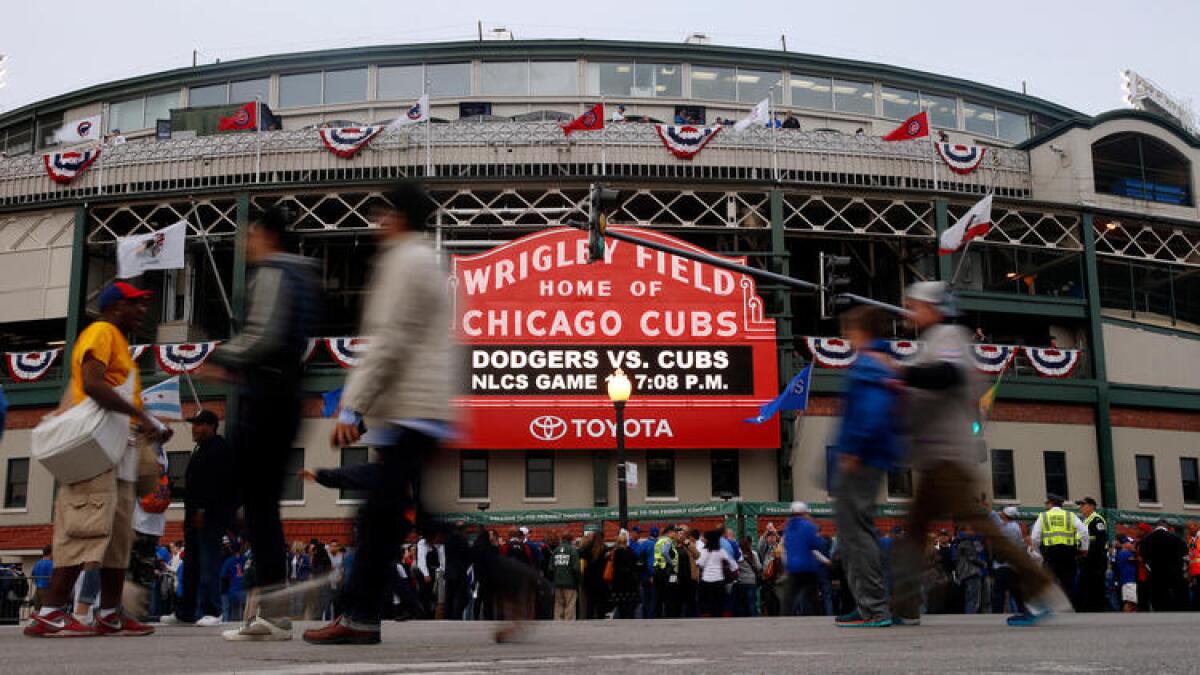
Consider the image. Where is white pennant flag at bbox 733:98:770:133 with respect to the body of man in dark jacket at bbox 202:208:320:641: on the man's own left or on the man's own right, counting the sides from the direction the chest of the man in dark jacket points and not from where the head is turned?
on the man's own right

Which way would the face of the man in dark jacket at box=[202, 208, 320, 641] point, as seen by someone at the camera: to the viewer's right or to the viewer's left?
to the viewer's left

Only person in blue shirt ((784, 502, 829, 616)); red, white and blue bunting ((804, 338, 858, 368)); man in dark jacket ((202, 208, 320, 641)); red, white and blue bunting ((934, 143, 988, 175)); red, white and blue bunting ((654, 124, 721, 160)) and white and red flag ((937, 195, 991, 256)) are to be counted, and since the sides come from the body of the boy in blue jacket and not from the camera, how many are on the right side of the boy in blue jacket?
5

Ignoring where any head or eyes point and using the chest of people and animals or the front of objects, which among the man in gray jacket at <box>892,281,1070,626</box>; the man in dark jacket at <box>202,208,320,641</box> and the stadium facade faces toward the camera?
the stadium facade

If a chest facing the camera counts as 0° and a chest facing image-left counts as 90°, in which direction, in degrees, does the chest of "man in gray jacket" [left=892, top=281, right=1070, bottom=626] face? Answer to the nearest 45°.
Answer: approximately 90°

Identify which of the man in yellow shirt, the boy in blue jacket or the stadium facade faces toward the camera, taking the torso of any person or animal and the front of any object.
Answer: the stadium facade

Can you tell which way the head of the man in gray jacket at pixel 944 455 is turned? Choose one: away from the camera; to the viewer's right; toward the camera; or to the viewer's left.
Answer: to the viewer's left

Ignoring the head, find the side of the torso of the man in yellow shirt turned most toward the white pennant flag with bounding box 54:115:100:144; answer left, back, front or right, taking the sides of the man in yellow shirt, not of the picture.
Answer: left

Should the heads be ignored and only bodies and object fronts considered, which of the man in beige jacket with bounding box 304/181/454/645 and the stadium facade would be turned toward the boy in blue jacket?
the stadium facade

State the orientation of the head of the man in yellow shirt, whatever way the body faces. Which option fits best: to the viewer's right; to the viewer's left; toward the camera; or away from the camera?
to the viewer's right

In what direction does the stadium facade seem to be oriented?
toward the camera

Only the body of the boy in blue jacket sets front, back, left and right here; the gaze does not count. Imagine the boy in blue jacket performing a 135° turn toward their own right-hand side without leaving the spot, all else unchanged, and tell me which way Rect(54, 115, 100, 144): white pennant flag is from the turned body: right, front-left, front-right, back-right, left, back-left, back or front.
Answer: left

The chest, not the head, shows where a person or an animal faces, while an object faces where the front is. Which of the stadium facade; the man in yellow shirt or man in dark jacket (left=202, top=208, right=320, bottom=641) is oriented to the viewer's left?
the man in dark jacket

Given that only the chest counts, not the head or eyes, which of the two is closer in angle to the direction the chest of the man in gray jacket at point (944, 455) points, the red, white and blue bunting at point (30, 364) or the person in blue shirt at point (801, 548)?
the red, white and blue bunting

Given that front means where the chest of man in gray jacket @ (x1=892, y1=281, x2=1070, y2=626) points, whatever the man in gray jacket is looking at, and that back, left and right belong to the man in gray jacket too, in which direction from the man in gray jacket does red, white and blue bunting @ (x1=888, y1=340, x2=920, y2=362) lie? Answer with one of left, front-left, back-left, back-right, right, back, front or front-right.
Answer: right

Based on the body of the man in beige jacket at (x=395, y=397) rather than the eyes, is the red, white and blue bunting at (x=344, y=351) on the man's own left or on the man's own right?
on the man's own right

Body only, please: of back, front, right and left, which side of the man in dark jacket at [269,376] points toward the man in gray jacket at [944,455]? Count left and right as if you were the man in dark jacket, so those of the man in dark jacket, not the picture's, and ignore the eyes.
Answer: back

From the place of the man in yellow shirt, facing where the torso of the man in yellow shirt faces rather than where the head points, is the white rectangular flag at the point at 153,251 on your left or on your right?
on your left

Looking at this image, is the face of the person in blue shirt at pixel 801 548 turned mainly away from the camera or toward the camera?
away from the camera

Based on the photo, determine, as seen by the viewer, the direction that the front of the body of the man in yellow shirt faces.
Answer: to the viewer's right

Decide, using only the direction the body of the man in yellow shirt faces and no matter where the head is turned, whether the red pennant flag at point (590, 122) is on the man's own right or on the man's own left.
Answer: on the man's own left

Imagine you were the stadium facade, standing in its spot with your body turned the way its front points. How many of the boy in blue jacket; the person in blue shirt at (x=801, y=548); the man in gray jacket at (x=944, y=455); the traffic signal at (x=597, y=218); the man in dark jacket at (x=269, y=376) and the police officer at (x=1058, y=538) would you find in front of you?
6

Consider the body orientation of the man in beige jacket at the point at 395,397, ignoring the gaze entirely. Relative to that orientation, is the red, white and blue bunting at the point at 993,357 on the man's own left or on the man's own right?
on the man's own right
